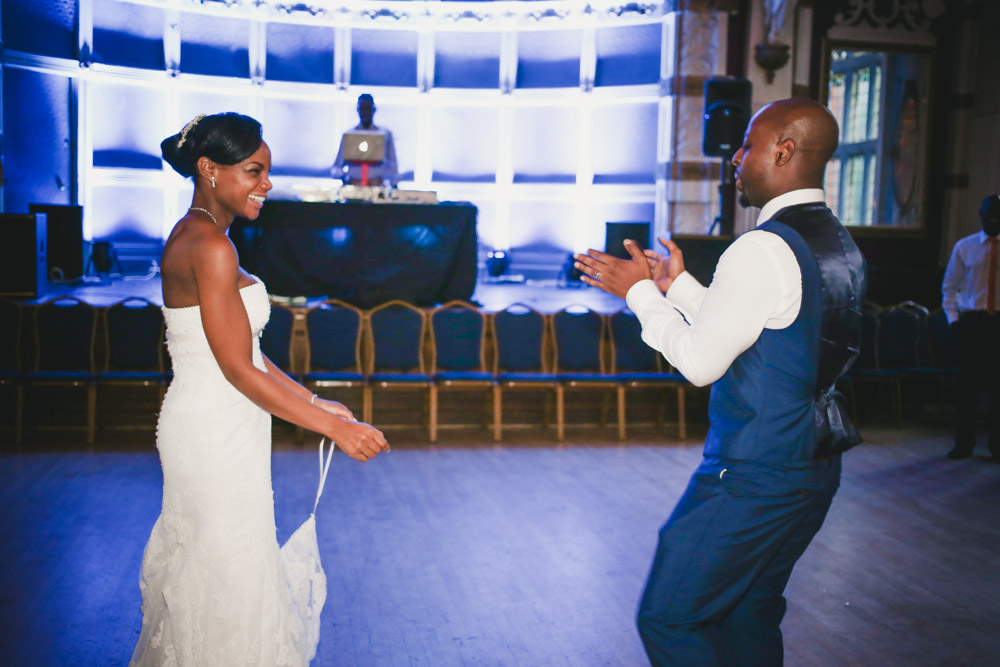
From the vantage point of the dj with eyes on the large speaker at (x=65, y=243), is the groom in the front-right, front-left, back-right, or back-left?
back-left

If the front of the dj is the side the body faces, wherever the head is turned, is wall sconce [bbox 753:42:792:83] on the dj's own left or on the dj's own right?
on the dj's own left

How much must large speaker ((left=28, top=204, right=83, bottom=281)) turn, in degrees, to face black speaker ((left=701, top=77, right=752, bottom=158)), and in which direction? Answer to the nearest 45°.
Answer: approximately 45° to its left

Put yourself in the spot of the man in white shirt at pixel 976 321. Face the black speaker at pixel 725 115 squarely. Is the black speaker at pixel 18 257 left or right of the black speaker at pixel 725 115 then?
left

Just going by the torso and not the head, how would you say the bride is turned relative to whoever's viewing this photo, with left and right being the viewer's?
facing to the right of the viewer

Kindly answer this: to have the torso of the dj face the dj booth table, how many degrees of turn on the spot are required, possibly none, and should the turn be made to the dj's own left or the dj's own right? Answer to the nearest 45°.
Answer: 0° — they already face it

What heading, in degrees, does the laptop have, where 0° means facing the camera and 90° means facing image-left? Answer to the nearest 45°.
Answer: approximately 180°

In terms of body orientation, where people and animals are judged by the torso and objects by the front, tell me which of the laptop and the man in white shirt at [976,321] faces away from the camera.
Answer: the laptop

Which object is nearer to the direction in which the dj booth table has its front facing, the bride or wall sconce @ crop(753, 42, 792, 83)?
the bride

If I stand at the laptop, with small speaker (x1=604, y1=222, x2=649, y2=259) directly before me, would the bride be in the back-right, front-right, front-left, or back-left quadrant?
back-right
